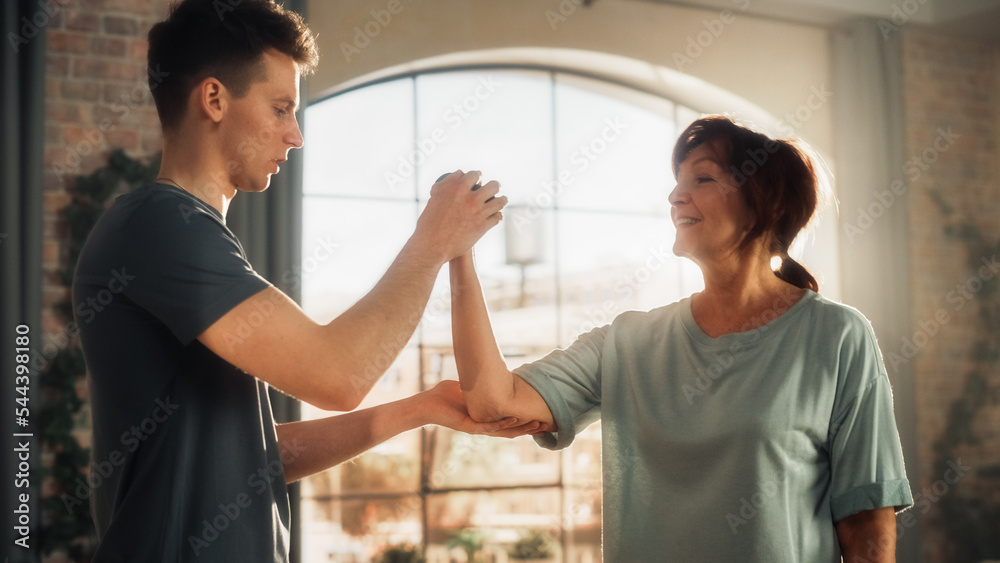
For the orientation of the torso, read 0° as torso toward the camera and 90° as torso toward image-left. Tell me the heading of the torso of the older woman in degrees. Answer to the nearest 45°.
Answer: approximately 45°

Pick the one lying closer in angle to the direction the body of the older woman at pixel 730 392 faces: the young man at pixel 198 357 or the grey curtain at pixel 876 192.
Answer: the young man

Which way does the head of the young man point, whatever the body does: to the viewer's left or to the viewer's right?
to the viewer's right

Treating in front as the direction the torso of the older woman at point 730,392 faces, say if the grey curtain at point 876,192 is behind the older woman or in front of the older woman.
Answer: behind

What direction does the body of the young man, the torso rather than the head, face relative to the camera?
to the viewer's right

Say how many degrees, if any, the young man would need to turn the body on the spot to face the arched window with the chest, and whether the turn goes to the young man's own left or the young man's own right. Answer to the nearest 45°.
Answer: approximately 90° to the young man's own left

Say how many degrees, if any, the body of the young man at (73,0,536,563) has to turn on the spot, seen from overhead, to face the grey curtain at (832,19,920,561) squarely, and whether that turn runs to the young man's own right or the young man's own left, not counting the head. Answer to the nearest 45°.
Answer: approximately 45° to the young man's own left

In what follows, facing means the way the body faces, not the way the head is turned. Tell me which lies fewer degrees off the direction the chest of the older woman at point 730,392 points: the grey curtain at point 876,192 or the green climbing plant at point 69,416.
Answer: the green climbing plant

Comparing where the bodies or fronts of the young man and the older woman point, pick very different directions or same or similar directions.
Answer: very different directions

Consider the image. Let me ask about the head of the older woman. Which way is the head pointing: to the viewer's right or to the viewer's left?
to the viewer's left

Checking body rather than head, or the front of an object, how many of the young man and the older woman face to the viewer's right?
1
